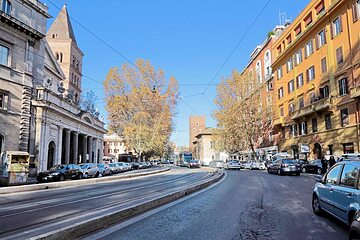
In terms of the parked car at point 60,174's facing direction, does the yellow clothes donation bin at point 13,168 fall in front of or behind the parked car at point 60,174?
in front

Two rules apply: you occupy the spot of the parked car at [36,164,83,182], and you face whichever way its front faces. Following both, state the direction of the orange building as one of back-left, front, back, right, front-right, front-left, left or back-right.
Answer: back-left

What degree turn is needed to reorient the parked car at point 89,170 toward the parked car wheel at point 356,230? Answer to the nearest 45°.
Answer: approximately 45° to its left

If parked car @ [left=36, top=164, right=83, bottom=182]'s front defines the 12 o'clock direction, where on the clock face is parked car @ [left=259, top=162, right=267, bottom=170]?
parked car @ [left=259, top=162, right=267, bottom=170] is roughly at 7 o'clock from parked car @ [left=36, top=164, right=83, bottom=182].

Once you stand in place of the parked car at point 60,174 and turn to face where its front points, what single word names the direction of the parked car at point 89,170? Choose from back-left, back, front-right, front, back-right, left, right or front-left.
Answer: back

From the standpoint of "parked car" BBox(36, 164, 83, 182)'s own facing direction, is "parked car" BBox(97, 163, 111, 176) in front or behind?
behind

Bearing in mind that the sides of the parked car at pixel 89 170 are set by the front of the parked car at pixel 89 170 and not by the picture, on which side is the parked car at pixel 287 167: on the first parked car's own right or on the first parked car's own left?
on the first parked car's own left

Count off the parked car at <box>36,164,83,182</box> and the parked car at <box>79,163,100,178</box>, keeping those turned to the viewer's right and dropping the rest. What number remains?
0

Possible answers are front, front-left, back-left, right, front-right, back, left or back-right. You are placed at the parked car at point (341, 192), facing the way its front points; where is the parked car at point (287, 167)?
front-right

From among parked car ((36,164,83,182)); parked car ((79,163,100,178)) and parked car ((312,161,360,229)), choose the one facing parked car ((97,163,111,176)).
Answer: parked car ((312,161,360,229))

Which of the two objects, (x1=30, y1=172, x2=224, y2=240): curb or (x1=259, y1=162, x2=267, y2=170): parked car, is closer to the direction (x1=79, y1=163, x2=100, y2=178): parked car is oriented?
the curb

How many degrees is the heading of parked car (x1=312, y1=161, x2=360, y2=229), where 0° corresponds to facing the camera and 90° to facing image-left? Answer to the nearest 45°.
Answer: approximately 135°
